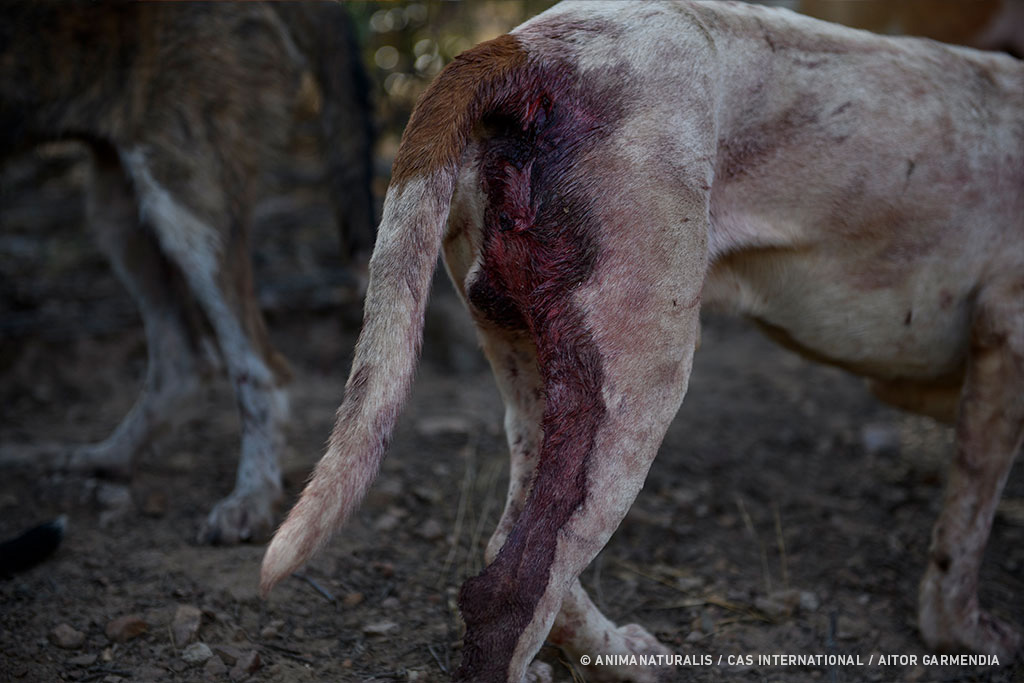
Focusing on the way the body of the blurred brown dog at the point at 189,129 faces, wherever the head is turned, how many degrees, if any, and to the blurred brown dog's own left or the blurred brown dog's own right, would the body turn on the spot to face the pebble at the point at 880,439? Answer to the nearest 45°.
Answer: approximately 180°

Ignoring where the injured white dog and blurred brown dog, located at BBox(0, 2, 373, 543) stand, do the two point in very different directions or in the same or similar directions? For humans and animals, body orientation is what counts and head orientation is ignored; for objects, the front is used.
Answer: very different directions

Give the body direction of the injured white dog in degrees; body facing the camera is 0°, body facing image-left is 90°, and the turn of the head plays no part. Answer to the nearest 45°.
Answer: approximately 225°

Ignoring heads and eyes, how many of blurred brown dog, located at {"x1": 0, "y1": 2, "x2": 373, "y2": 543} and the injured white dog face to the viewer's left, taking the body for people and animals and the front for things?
1

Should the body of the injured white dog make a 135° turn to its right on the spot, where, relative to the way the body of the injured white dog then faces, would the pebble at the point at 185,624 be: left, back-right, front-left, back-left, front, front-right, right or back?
right

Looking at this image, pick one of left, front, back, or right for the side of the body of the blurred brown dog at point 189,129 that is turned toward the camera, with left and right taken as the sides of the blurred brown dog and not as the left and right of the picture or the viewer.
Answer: left

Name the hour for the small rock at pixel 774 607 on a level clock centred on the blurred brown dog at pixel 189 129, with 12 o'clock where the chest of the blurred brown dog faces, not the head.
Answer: The small rock is roughly at 8 o'clock from the blurred brown dog.

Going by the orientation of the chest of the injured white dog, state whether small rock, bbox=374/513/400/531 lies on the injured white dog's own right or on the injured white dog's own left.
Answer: on the injured white dog's own left

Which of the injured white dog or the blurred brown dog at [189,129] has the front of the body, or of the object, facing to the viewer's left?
the blurred brown dog
